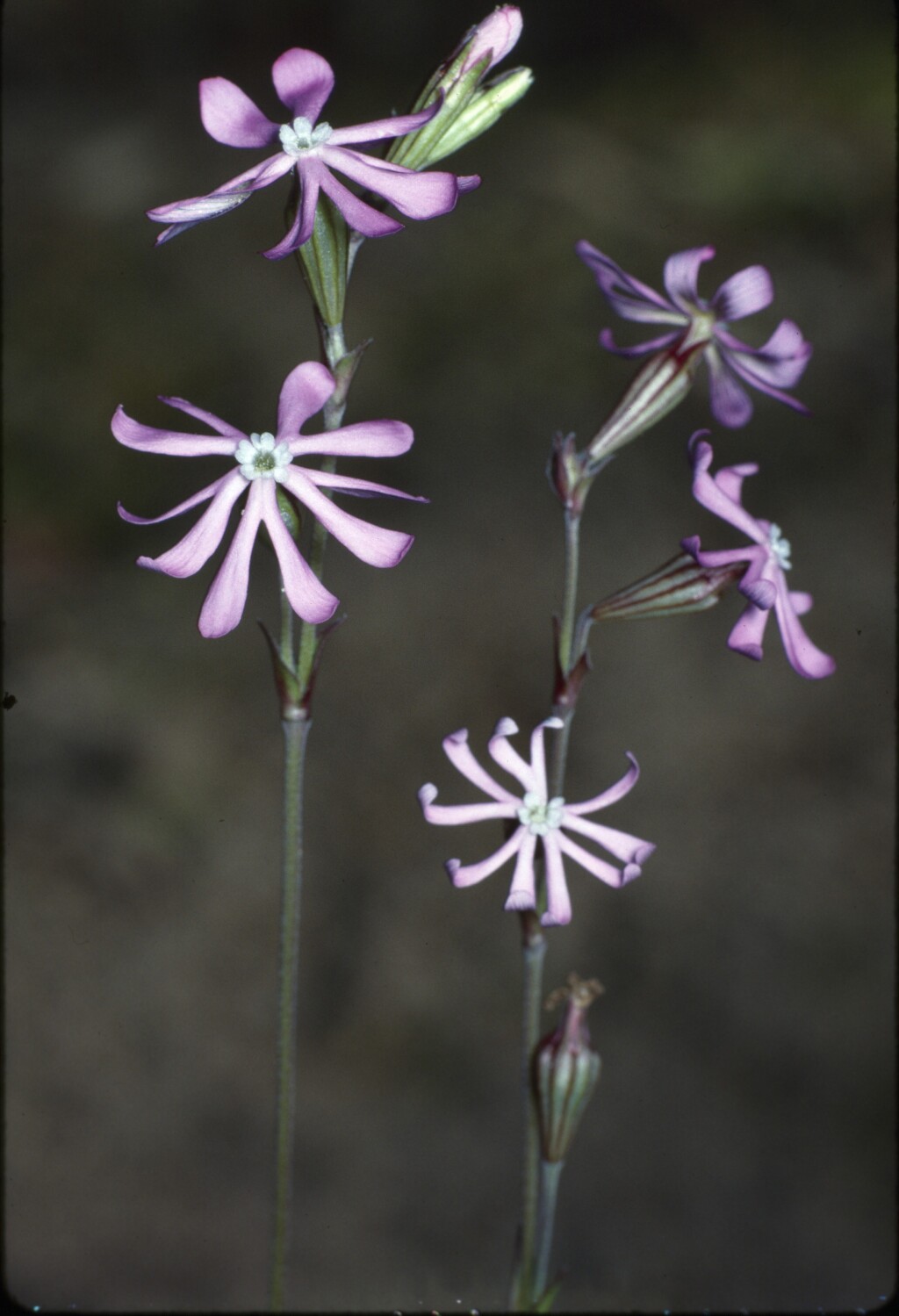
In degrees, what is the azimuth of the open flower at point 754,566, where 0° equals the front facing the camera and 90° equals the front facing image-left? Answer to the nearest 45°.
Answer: approximately 270°
